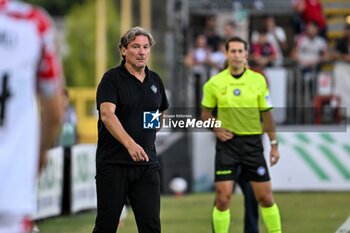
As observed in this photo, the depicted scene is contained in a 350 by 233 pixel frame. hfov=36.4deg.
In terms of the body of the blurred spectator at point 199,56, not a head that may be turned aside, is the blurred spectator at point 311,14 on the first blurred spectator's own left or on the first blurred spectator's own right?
on the first blurred spectator's own left

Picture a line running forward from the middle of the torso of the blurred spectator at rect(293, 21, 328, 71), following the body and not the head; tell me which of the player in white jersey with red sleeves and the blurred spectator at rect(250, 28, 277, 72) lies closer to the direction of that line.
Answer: the player in white jersey with red sleeves

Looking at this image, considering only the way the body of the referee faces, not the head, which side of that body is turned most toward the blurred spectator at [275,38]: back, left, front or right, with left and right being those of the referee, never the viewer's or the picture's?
back

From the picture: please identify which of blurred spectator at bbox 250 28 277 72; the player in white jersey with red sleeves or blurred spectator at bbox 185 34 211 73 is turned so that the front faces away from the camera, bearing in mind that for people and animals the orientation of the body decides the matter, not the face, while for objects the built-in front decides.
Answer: the player in white jersey with red sleeves

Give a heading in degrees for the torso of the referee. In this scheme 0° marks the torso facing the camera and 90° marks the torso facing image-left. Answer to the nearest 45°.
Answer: approximately 0°

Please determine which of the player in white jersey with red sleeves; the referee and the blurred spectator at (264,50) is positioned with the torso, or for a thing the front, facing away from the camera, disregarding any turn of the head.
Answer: the player in white jersey with red sleeves

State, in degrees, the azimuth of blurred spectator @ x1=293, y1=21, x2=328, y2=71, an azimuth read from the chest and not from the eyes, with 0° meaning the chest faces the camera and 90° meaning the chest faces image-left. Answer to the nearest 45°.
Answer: approximately 0°

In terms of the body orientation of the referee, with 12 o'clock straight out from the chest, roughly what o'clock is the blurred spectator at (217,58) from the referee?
The blurred spectator is roughly at 6 o'clock from the referee.

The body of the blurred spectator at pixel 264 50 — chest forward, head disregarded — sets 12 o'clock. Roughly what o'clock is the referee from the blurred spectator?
The referee is roughly at 12 o'clock from the blurred spectator.

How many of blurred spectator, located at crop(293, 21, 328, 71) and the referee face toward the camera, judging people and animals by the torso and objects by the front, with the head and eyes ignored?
2

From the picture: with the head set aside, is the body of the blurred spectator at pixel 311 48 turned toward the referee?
yes

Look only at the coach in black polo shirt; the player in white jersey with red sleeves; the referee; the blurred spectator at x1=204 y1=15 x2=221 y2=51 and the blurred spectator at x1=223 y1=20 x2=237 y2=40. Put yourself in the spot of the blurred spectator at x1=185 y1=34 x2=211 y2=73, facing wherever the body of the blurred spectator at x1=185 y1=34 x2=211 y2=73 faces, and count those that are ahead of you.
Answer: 3

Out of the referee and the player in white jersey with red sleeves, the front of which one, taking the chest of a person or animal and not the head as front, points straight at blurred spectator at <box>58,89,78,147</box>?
the player in white jersey with red sleeves
